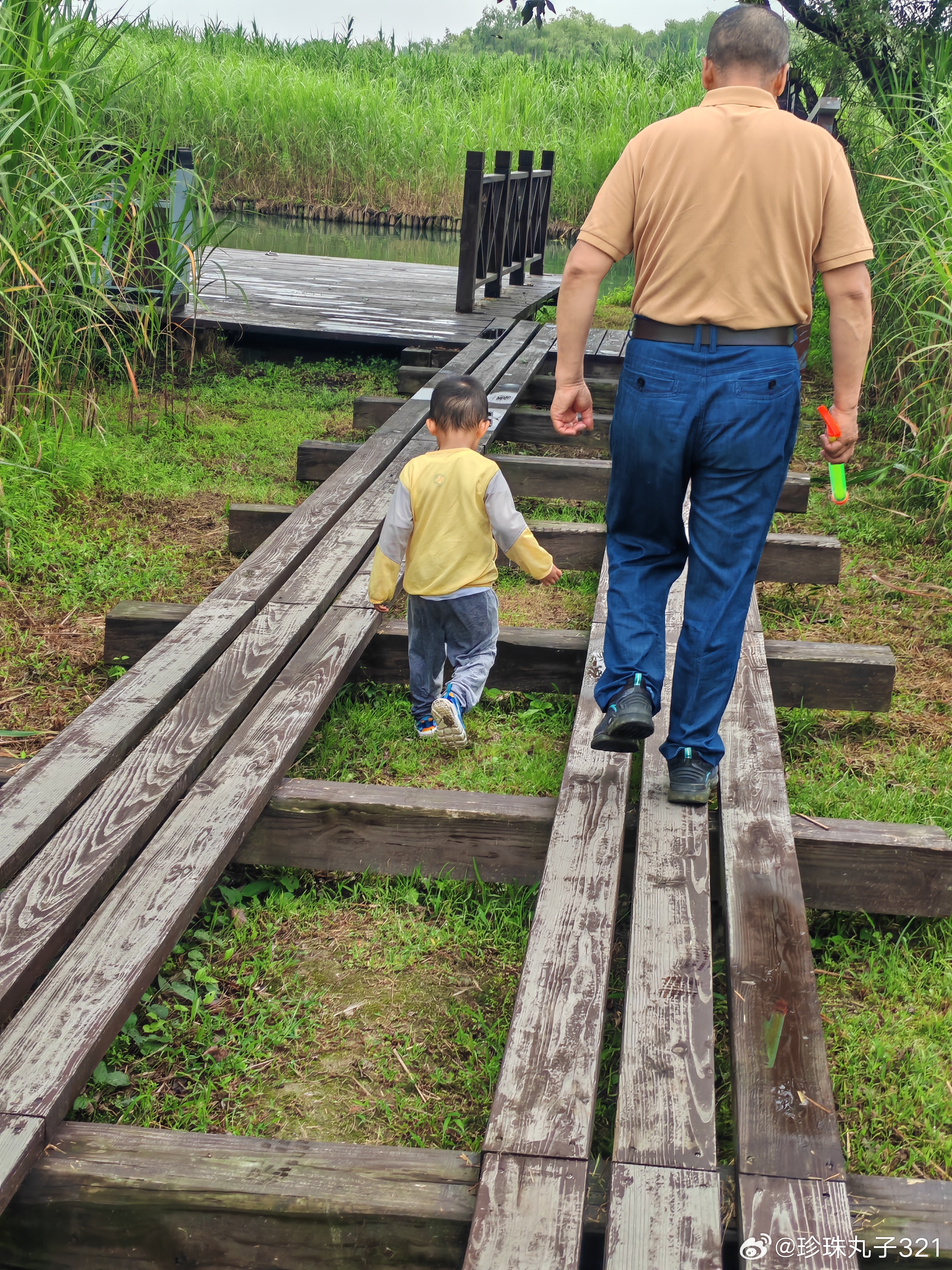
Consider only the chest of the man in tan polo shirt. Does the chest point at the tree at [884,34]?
yes

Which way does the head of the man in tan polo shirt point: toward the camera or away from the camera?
away from the camera

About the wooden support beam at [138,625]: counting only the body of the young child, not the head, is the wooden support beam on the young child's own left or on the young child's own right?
on the young child's own left

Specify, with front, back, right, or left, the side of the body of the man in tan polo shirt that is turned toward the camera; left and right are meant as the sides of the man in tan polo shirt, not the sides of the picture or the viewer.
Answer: back

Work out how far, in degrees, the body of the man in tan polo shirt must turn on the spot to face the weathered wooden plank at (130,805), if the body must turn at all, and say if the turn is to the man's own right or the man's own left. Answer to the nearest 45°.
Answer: approximately 135° to the man's own left

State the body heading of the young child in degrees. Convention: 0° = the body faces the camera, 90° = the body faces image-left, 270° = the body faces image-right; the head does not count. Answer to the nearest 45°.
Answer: approximately 180°

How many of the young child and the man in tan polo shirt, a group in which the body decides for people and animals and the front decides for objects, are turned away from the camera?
2

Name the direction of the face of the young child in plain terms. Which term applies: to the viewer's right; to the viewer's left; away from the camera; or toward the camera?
away from the camera

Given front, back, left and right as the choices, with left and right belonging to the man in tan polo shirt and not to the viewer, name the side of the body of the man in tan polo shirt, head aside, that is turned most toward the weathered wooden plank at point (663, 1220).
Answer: back

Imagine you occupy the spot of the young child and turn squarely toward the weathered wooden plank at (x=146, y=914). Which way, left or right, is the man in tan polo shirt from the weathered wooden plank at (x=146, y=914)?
left
